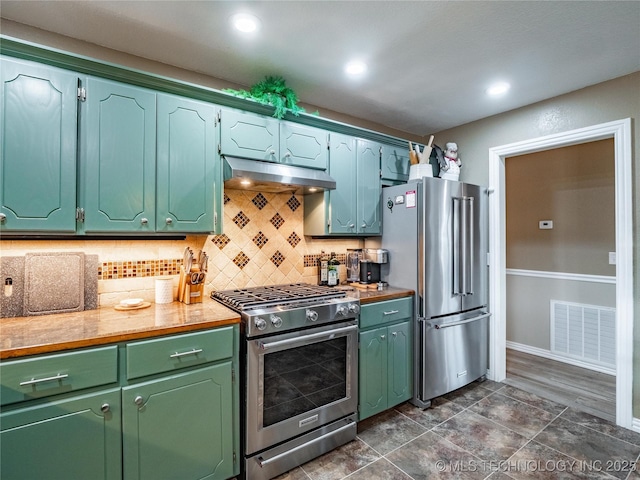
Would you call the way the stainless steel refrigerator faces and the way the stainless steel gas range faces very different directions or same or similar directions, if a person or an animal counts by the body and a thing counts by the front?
same or similar directions

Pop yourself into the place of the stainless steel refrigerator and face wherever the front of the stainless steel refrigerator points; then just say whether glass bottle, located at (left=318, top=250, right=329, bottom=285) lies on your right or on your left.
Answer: on your right

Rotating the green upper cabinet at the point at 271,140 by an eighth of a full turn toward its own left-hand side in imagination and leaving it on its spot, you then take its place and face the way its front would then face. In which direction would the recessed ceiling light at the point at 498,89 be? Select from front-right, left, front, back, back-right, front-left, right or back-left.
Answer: front

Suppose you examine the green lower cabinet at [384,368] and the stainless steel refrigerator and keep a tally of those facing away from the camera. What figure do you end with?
0

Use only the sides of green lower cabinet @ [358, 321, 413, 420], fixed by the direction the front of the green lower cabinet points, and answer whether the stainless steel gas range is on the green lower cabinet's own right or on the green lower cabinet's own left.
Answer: on the green lower cabinet's own right

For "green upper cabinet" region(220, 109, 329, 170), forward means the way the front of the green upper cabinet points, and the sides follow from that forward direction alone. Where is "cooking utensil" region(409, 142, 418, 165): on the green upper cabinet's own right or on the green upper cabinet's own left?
on the green upper cabinet's own left

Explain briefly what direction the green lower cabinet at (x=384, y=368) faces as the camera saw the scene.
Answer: facing the viewer and to the right of the viewer

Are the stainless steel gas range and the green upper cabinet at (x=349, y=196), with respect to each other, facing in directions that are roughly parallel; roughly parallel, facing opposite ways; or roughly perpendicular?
roughly parallel

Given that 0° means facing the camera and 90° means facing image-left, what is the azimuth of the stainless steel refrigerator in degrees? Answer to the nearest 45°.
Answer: approximately 315°

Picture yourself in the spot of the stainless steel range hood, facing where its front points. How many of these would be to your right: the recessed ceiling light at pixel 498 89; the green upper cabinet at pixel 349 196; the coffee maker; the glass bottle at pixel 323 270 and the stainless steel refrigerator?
0

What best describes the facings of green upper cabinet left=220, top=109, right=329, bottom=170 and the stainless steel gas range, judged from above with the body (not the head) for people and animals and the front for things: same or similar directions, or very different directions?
same or similar directions

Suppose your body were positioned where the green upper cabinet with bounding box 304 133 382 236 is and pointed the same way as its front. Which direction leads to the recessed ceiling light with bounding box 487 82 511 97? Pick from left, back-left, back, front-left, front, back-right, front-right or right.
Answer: front-left

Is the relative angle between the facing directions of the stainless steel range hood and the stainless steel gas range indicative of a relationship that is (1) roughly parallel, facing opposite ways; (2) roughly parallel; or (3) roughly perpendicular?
roughly parallel

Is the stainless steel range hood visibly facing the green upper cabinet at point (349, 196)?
no

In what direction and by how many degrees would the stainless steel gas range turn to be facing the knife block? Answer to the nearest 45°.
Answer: approximately 135° to its right

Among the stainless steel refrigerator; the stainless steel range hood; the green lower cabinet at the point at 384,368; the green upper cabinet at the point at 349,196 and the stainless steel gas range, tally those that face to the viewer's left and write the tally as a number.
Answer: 0
